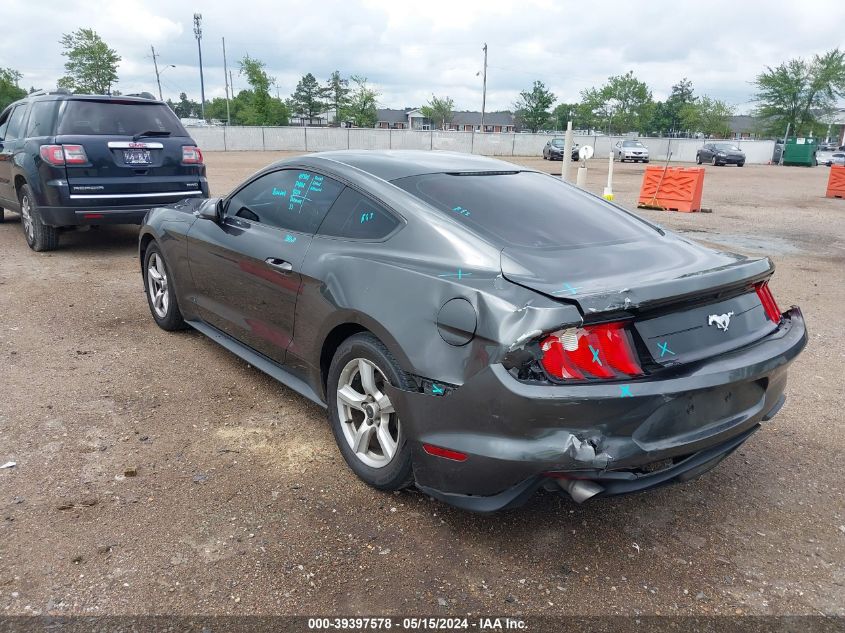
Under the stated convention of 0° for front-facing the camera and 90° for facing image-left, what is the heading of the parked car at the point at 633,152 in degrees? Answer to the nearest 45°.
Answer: approximately 315°

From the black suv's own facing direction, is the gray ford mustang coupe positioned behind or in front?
behind

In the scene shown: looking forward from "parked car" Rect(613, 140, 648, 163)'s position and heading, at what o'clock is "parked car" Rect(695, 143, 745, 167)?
"parked car" Rect(695, 143, 745, 167) is roughly at 10 o'clock from "parked car" Rect(613, 140, 648, 163).

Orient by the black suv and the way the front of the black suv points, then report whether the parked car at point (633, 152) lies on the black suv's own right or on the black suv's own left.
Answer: on the black suv's own right

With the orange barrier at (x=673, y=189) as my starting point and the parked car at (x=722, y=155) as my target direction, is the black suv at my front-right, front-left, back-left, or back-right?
back-left

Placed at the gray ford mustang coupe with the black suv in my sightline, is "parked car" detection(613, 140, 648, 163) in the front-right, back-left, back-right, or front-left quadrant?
front-right

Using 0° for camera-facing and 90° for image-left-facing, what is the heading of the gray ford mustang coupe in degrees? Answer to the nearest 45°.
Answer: approximately 135°

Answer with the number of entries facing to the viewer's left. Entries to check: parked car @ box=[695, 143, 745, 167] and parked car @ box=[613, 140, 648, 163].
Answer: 0

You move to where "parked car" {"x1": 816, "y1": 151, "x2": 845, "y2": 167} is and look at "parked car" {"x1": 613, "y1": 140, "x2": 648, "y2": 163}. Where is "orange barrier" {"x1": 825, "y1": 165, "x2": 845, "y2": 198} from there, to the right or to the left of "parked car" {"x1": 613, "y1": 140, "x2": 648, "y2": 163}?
left

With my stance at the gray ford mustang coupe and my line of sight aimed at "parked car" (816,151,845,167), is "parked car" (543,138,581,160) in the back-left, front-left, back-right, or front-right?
front-left

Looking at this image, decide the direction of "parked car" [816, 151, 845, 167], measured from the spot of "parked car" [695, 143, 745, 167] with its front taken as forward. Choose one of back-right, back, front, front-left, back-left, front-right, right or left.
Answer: left

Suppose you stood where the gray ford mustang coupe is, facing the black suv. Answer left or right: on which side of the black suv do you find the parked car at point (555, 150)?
right

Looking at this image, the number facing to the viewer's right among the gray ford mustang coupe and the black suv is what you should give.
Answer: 0

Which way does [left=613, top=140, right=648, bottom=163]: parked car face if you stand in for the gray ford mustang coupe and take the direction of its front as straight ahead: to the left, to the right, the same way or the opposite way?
the opposite way

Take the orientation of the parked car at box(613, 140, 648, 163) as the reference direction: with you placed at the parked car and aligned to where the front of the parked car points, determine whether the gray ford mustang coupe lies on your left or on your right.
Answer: on your right
